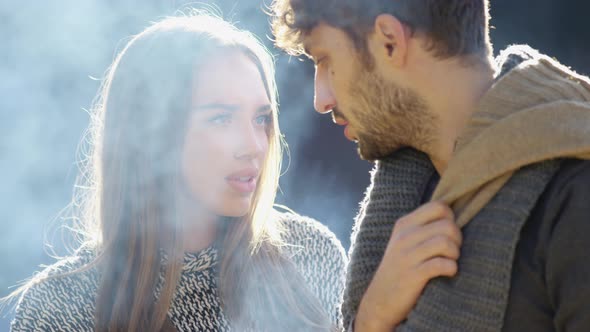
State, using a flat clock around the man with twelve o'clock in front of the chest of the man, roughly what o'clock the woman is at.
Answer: The woman is roughly at 3 o'clock from the man.

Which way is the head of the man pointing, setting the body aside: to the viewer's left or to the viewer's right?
to the viewer's left

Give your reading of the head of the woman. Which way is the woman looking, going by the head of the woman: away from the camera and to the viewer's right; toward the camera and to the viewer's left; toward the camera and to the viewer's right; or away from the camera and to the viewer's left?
toward the camera and to the viewer's right

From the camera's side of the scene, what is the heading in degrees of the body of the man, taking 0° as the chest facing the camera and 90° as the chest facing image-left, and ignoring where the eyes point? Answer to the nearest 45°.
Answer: approximately 45°
